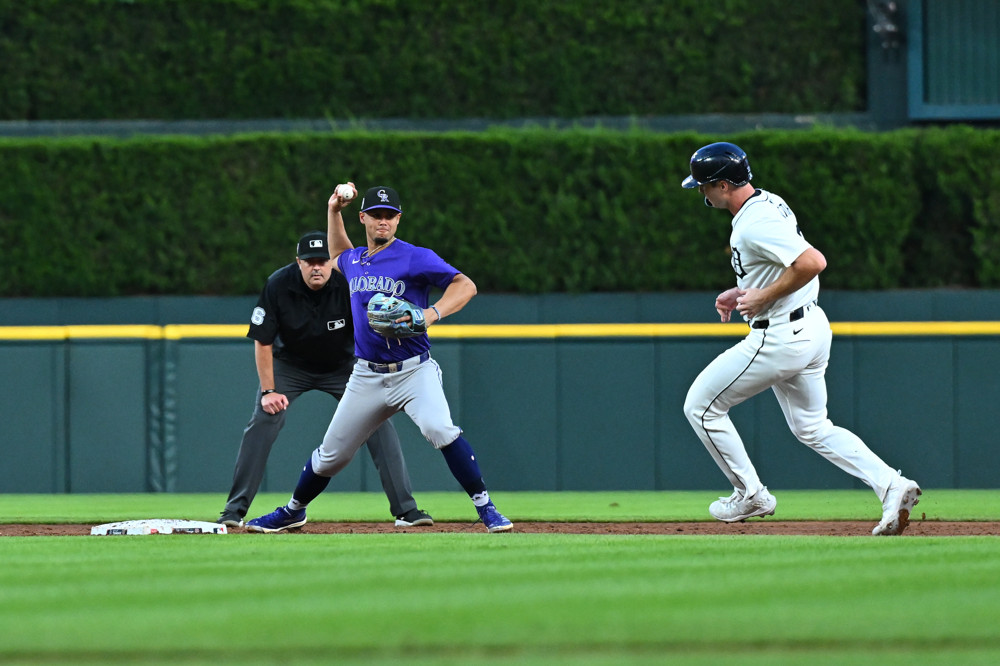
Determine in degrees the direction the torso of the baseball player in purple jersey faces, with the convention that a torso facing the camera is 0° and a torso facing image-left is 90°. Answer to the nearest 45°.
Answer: approximately 0°

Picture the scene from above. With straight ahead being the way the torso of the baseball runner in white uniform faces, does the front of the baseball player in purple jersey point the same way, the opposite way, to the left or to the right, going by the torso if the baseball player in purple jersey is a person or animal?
to the left

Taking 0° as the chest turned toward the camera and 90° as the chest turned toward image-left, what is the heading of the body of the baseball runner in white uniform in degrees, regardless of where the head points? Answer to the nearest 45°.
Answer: approximately 90°

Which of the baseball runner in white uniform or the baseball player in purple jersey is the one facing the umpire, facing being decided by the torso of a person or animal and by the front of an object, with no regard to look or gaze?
the baseball runner in white uniform

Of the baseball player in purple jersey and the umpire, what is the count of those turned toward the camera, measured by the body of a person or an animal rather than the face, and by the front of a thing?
2

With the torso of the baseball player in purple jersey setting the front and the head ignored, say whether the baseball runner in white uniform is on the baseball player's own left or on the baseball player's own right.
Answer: on the baseball player's own left

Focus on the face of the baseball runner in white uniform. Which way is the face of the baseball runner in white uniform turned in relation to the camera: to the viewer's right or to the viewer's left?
to the viewer's left

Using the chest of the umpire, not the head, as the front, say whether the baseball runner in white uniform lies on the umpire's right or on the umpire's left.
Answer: on the umpire's left
